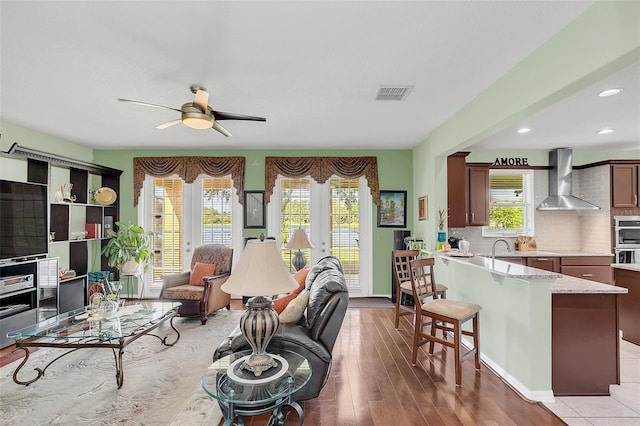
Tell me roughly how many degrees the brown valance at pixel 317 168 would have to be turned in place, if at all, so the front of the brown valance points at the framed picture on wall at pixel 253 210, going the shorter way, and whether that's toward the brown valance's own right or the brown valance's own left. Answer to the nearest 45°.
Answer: approximately 90° to the brown valance's own right

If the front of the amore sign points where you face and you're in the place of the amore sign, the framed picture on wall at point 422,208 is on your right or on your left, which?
on your right

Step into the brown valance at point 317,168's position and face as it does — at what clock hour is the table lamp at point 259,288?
The table lamp is roughly at 12 o'clock from the brown valance.

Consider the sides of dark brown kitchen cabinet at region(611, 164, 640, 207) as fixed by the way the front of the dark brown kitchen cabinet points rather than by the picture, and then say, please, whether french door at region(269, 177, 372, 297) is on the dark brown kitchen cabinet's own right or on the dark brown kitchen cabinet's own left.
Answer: on the dark brown kitchen cabinet's own right

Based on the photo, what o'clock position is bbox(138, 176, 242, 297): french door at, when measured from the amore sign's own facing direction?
The french door is roughly at 2 o'clock from the amore sign.

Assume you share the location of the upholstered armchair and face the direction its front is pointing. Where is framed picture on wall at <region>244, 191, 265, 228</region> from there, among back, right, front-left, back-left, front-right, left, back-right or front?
back

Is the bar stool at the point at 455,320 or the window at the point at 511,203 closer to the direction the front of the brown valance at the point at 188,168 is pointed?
the bar stool

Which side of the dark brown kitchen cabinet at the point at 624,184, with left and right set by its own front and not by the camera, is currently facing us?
front

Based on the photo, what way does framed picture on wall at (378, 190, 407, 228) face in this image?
toward the camera

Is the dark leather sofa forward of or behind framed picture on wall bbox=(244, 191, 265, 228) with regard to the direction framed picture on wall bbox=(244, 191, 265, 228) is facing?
forward

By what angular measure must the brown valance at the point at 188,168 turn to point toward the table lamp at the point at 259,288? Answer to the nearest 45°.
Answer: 0° — it already faces it

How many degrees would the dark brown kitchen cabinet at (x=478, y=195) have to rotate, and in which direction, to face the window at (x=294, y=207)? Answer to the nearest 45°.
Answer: approximately 90° to its right

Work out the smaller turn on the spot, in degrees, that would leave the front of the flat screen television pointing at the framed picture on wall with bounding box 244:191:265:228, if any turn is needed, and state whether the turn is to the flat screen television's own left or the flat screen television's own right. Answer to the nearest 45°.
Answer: approximately 45° to the flat screen television's own left

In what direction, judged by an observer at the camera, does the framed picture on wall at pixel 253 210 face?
facing the viewer
